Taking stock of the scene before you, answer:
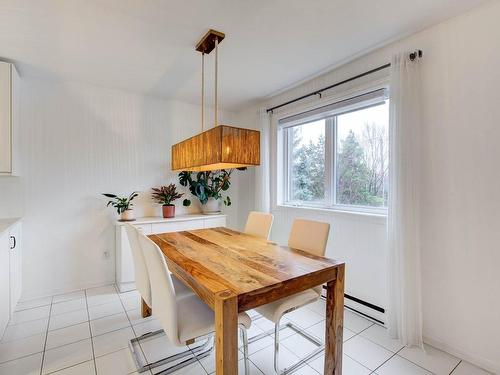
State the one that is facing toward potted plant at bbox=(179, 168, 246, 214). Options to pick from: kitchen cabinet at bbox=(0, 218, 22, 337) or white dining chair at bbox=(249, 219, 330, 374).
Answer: the kitchen cabinet

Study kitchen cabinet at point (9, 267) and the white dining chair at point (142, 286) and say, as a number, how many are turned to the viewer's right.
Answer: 2

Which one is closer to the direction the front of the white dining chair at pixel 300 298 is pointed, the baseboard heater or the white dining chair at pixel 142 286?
the white dining chair

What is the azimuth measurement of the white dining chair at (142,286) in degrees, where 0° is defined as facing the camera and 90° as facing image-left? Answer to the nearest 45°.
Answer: approximately 270°

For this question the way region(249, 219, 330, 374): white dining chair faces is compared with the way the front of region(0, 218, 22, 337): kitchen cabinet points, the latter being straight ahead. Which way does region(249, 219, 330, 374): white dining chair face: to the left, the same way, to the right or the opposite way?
the opposite way

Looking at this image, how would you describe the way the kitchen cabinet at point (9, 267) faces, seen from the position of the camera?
facing to the right of the viewer

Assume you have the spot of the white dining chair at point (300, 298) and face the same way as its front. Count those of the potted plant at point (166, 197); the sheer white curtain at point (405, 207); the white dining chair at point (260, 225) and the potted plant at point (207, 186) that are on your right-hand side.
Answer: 3
